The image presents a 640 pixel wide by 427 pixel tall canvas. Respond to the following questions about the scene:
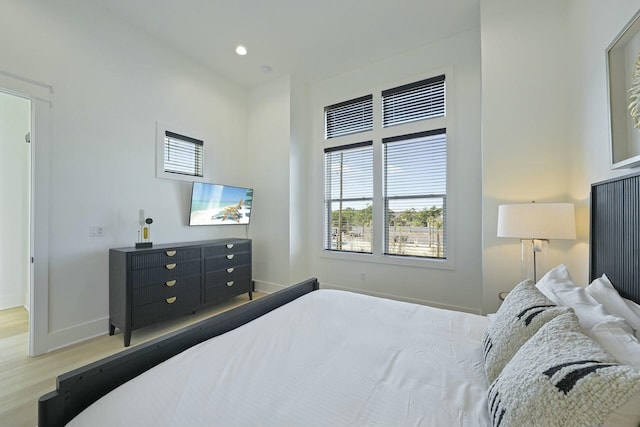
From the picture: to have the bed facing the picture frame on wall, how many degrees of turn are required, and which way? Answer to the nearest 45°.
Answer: approximately 180°

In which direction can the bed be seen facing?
to the viewer's left

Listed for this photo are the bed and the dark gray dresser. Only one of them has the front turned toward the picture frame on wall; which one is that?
the dark gray dresser

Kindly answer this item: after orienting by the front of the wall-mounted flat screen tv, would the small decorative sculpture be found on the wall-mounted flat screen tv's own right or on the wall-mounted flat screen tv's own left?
on the wall-mounted flat screen tv's own right

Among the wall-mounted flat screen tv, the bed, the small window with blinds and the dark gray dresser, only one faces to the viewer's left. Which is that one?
the bed

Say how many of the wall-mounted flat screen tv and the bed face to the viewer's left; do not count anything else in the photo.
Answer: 1

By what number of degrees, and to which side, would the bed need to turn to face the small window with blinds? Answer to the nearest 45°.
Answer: approximately 45° to its right

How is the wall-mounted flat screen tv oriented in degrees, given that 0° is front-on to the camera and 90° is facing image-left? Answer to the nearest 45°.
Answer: approximately 315°

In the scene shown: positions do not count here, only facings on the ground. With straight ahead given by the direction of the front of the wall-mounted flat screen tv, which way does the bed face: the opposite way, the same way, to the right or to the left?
the opposite way

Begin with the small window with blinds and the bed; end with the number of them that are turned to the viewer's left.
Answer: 1

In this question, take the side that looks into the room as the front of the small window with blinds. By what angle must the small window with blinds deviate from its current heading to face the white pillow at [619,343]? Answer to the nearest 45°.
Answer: approximately 45° to its right

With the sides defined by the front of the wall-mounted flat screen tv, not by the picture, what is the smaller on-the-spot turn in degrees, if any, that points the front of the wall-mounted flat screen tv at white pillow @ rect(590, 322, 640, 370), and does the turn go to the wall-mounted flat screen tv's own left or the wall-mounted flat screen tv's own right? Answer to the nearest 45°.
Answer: approximately 45° to the wall-mounted flat screen tv's own right
